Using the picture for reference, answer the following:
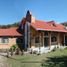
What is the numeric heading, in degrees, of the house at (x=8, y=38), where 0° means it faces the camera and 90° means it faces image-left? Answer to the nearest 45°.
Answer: approximately 0°
